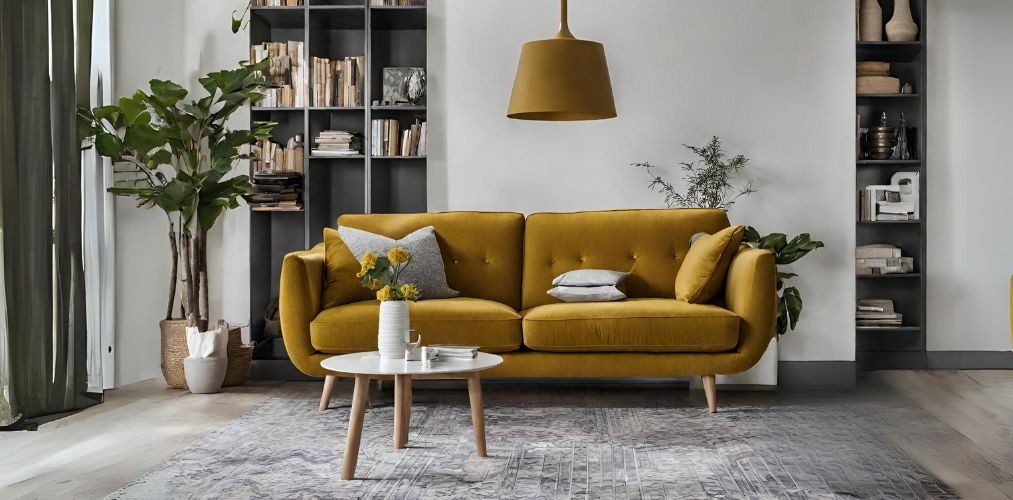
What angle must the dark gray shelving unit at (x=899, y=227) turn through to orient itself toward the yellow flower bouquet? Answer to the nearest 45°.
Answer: approximately 45° to its right

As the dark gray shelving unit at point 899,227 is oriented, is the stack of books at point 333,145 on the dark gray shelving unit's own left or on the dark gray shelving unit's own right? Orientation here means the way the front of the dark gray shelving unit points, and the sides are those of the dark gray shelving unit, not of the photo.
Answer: on the dark gray shelving unit's own right

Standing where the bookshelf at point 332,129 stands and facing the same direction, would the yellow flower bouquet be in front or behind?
in front

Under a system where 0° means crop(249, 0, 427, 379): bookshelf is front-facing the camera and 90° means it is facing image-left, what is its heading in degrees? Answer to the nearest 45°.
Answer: approximately 0°

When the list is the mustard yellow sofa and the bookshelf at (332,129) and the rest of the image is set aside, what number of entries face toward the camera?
2

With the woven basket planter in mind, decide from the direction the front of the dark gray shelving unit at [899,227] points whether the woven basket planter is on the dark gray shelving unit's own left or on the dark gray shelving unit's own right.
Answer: on the dark gray shelving unit's own right

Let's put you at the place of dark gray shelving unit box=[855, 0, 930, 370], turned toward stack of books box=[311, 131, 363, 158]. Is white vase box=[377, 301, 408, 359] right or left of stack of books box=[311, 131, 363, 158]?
left

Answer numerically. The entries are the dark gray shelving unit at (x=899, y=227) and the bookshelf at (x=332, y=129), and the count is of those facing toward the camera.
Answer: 2

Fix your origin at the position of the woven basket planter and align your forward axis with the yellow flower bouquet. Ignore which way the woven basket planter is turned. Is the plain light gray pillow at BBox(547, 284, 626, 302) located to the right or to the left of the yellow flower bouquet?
left

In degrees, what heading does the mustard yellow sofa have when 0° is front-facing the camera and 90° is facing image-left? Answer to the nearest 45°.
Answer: approximately 0°

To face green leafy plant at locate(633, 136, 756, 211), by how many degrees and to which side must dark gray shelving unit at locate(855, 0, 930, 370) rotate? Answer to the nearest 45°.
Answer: approximately 45° to its right

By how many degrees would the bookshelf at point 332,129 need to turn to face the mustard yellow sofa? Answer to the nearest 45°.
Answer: approximately 45° to its left

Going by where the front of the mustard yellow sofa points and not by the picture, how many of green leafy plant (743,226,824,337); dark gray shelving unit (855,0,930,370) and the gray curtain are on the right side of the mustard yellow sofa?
1

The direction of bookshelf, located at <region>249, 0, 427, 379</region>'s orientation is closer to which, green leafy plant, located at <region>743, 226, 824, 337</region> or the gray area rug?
the gray area rug

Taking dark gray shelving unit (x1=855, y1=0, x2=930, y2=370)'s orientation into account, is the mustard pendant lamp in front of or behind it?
in front
